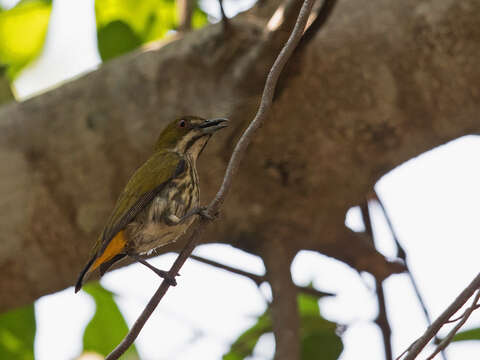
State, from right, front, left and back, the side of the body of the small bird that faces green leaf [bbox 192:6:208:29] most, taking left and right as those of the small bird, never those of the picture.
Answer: left

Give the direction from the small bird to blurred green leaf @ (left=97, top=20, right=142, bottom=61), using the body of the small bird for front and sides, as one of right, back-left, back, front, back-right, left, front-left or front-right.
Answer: left

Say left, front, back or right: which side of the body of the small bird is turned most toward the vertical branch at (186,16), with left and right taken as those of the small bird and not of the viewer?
left

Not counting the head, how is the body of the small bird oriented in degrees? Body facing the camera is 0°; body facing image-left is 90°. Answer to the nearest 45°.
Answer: approximately 270°

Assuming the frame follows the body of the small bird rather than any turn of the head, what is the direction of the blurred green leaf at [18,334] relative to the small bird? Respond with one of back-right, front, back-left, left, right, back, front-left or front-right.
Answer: back-left

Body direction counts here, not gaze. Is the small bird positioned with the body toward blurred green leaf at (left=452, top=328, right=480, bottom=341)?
yes

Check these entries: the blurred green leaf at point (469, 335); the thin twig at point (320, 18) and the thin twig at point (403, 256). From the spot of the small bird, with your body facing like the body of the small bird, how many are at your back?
0
